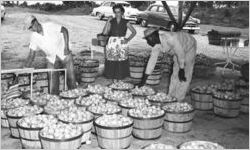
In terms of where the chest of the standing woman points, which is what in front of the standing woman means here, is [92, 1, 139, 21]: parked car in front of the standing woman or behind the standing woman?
behind

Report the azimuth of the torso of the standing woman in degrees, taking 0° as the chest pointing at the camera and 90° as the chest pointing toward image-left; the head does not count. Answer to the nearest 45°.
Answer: approximately 0°

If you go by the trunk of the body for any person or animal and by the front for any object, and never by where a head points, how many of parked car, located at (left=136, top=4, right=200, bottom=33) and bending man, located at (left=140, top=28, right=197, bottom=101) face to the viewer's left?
1

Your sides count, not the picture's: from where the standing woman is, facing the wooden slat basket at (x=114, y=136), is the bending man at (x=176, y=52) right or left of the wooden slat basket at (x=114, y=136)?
left

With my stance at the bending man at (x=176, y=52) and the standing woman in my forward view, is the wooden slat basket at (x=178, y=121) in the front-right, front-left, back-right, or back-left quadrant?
back-left

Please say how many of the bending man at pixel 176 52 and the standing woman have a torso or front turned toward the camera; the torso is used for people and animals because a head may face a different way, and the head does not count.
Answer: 1

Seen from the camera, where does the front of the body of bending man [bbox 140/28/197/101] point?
to the viewer's left

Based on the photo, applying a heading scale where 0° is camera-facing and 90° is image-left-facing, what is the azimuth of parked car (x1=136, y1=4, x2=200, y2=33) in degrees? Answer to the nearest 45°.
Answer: approximately 315°

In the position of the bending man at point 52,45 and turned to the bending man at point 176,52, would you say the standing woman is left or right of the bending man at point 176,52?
left

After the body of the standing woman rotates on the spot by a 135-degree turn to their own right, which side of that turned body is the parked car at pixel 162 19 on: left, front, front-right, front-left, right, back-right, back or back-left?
front-right

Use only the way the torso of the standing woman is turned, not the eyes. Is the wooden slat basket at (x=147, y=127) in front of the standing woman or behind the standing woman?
in front

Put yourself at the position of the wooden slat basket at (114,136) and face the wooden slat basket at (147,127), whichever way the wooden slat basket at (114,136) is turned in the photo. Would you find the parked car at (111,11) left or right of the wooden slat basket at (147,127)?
left

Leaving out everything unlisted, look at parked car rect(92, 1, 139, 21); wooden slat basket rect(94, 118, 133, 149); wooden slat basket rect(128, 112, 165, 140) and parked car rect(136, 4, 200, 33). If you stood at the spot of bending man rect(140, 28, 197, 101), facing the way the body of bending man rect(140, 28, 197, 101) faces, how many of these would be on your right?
2
